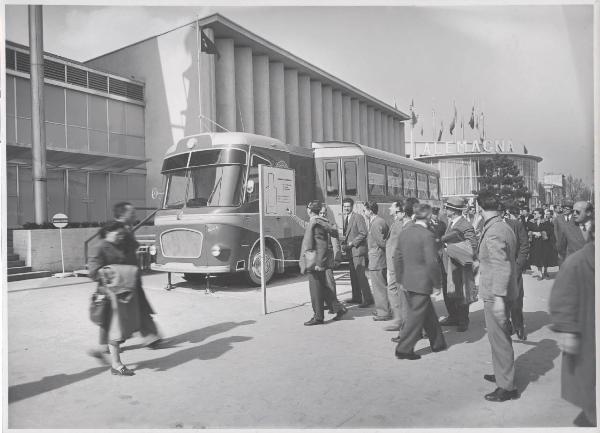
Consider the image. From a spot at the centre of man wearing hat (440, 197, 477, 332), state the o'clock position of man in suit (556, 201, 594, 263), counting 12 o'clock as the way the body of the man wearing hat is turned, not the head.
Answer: The man in suit is roughly at 6 o'clock from the man wearing hat.

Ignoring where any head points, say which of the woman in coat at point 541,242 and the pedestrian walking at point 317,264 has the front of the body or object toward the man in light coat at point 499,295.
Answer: the woman in coat

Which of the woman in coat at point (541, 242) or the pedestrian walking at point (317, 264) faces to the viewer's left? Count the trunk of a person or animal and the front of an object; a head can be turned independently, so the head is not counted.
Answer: the pedestrian walking

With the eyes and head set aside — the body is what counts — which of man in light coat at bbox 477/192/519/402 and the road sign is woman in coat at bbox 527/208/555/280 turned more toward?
the man in light coat

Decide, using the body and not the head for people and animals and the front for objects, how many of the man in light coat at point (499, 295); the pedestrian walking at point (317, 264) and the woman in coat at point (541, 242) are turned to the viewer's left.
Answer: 2

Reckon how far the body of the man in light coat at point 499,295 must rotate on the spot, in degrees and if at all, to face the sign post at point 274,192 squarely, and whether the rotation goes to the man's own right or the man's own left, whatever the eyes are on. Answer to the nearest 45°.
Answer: approximately 45° to the man's own right

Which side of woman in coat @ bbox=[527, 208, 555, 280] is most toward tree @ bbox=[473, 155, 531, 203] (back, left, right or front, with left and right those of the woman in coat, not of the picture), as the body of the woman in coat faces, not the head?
back

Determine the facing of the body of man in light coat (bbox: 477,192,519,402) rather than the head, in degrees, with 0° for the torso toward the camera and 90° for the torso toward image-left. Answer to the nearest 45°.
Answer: approximately 90°

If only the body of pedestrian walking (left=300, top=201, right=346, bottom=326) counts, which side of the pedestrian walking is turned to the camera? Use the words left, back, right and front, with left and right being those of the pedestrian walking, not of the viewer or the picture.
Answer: left

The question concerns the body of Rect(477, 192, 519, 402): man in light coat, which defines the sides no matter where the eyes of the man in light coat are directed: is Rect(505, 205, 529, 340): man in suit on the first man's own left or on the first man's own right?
on the first man's own right

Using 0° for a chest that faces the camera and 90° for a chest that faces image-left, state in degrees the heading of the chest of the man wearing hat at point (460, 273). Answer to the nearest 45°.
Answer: approximately 45°

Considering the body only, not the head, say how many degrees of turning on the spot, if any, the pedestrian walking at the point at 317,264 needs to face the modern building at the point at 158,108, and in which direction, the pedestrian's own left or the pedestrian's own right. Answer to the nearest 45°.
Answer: approximately 45° to the pedestrian's own right
